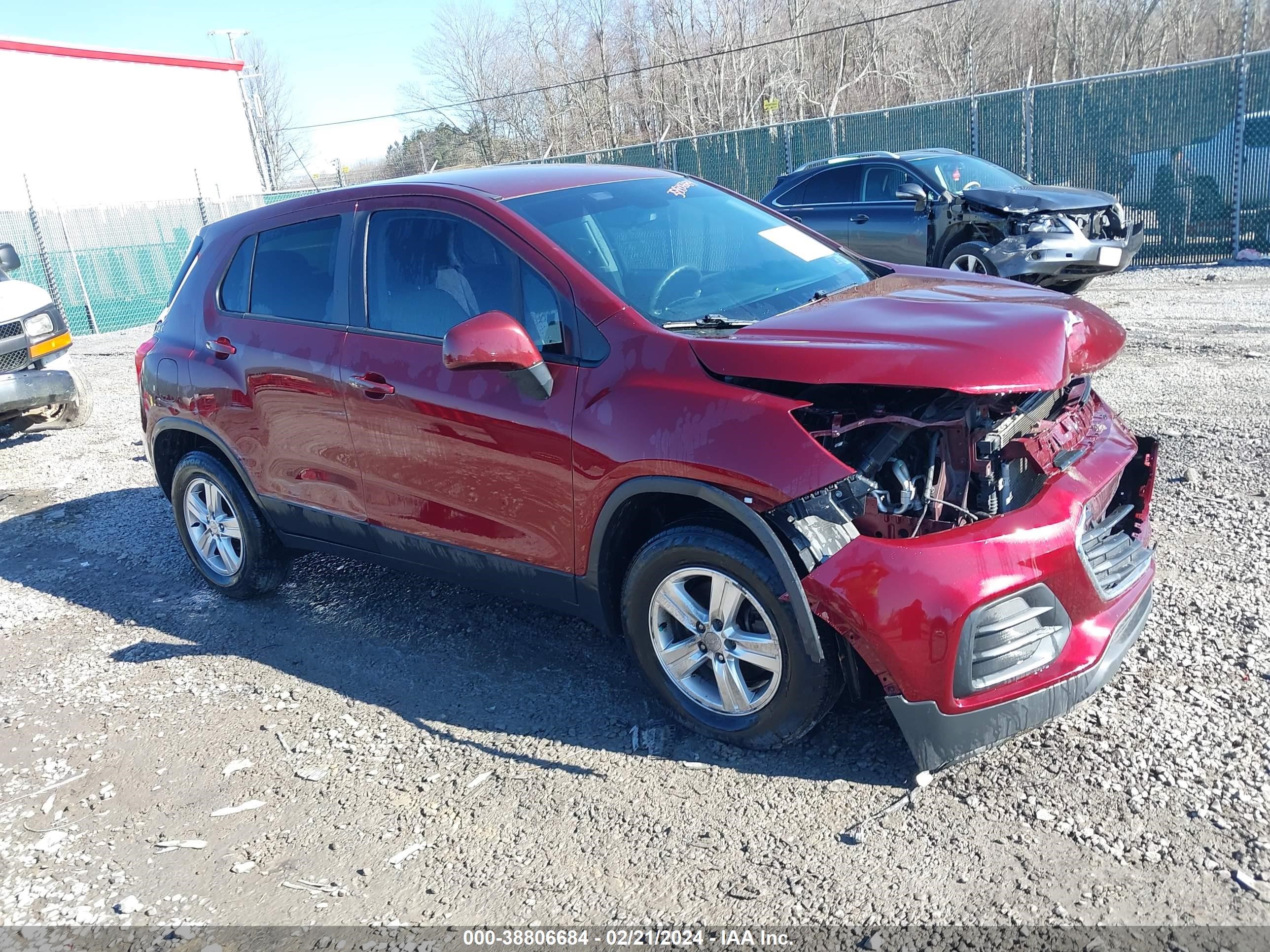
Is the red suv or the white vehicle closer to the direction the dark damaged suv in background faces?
the red suv

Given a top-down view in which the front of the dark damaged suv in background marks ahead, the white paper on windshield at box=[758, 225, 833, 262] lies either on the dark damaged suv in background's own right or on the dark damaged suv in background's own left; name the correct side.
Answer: on the dark damaged suv in background's own right

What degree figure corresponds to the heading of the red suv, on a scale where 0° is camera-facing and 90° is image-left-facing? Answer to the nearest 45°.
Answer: approximately 315°

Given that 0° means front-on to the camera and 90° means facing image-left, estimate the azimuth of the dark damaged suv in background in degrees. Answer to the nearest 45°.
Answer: approximately 315°

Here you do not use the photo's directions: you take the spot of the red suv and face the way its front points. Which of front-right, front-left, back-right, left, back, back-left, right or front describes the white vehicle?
back

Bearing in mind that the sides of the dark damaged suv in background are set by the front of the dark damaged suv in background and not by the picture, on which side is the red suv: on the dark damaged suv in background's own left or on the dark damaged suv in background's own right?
on the dark damaged suv in background's own right
